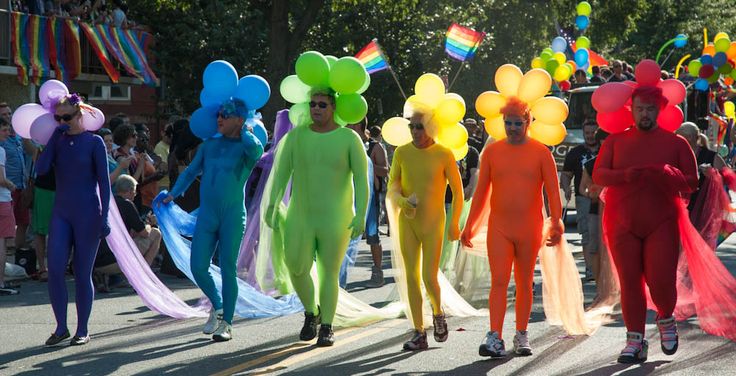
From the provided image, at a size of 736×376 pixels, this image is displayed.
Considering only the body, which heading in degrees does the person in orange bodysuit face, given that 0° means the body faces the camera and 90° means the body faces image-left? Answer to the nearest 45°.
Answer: approximately 0°

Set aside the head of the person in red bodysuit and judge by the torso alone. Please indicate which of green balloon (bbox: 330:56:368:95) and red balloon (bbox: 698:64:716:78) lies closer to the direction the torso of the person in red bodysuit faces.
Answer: the green balloon

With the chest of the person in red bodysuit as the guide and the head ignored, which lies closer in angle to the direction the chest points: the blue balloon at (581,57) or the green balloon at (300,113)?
the green balloon

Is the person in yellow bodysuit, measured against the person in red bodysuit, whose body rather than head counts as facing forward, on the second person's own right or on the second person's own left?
on the second person's own right

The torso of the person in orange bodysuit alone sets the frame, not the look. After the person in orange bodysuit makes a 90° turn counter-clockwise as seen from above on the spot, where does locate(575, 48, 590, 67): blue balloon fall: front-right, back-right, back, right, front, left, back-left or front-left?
left

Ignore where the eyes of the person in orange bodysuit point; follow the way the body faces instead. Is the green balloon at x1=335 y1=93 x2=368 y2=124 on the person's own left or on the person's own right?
on the person's own right

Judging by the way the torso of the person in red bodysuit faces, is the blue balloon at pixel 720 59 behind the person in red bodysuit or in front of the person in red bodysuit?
behind

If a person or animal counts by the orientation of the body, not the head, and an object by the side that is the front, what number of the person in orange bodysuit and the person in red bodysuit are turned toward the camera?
2

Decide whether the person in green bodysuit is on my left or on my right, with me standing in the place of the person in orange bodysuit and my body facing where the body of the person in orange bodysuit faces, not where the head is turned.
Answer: on my right
